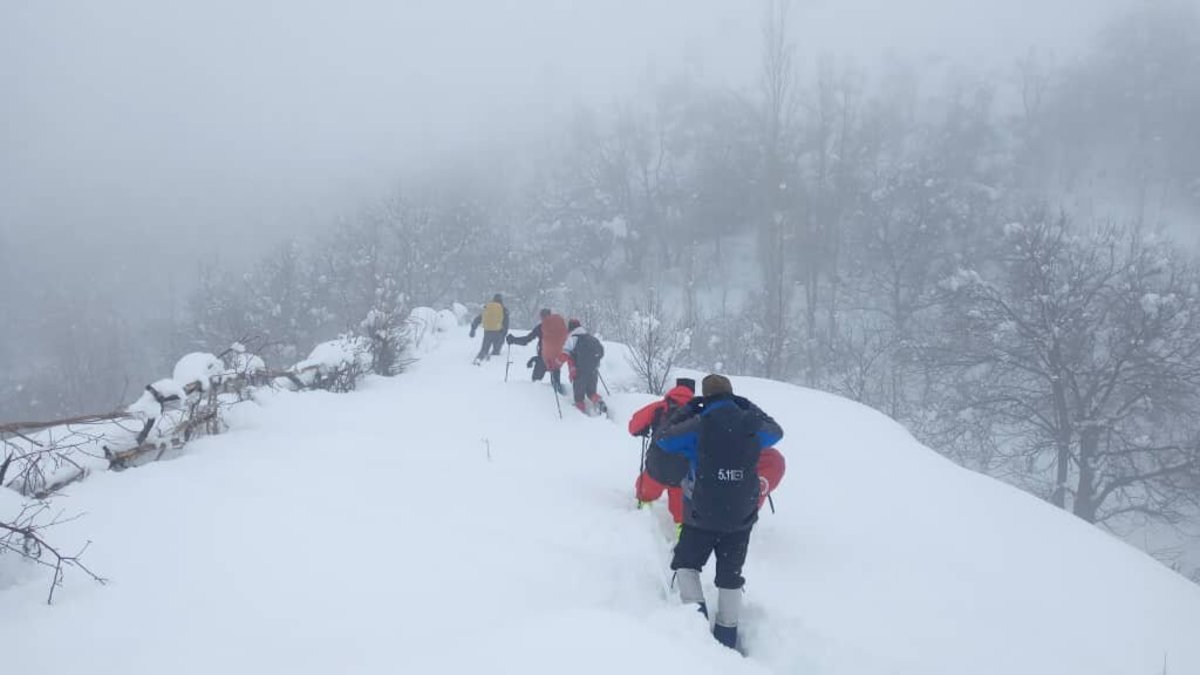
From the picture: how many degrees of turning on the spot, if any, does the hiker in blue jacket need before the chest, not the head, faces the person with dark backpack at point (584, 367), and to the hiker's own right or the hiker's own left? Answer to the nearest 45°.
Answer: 0° — they already face them

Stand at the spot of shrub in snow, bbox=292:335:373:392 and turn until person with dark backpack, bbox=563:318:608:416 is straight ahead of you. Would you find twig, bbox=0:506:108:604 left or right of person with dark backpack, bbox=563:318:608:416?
right

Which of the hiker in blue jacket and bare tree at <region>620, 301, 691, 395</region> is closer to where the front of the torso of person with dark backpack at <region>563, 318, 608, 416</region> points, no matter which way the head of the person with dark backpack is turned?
the bare tree

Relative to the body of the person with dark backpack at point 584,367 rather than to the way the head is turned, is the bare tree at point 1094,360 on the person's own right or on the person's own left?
on the person's own right

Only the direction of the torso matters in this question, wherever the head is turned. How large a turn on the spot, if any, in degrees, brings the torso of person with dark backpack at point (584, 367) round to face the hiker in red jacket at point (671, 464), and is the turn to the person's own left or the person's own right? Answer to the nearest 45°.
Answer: approximately 135° to the person's own left

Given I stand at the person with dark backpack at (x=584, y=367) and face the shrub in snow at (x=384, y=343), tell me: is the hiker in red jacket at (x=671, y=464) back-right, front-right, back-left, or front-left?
back-left

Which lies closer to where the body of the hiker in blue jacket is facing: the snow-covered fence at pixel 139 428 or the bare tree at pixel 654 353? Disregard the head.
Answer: the bare tree

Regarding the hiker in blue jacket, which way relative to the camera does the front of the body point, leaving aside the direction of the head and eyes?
away from the camera

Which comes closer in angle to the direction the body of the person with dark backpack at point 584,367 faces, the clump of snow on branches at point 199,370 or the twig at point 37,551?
the clump of snow on branches

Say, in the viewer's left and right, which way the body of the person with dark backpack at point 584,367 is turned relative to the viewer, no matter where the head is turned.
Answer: facing away from the viewer and to the left of the viewer
